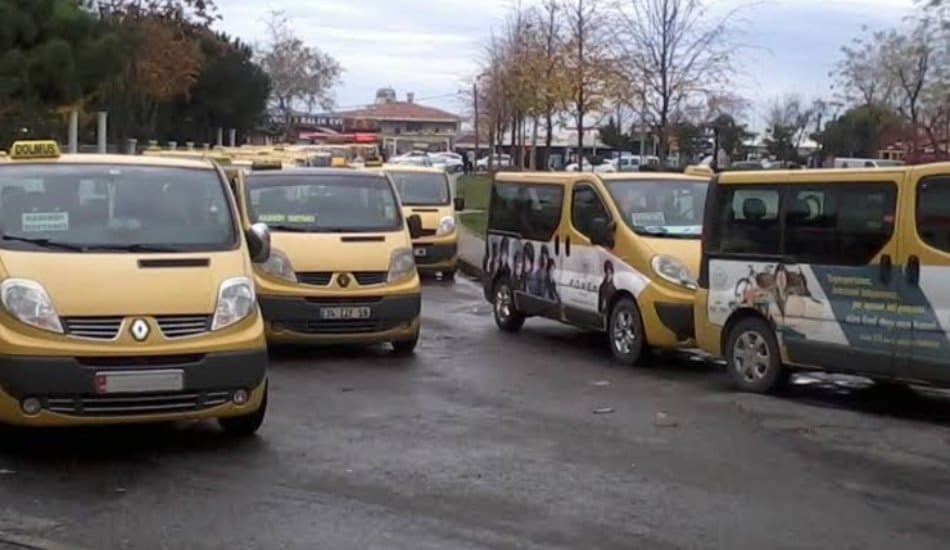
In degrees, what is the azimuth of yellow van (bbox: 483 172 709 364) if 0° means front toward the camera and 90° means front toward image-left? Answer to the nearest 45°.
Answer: approximately 315°

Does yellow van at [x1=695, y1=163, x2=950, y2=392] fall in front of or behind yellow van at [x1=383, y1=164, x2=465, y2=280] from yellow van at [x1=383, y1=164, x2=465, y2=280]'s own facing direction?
in front

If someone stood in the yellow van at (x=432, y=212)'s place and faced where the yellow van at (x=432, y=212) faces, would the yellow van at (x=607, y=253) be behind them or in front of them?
in front

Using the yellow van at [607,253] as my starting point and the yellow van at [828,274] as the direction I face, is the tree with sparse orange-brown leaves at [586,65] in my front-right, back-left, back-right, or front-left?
back-left

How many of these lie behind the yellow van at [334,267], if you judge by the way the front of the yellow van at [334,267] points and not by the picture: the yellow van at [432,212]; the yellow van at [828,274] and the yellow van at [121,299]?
1

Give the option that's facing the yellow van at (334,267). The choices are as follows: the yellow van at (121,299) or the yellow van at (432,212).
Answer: the yellow van at (432,212)

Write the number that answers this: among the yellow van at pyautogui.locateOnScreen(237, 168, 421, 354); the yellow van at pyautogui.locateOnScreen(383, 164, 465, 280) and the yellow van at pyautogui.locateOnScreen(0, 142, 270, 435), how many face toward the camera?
3

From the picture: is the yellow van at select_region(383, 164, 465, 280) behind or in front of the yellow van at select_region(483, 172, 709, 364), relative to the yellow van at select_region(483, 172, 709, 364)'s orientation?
behind

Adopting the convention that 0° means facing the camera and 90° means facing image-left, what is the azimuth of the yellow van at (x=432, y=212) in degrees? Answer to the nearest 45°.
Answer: approximately 0°

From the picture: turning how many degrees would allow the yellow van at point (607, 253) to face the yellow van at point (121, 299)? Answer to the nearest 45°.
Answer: approximately 90° to its right

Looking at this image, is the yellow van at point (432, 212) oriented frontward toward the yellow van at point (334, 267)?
yes

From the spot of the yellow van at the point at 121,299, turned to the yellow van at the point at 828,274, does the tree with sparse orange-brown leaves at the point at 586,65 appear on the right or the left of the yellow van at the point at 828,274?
left

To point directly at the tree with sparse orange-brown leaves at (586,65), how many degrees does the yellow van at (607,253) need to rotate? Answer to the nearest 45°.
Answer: approximately 135° to its left
